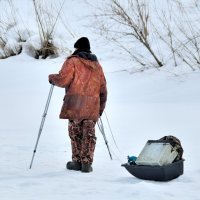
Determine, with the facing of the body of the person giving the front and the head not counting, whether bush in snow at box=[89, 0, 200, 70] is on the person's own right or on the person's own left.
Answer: on the person's own right

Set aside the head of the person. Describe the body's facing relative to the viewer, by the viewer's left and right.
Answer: facing away from the viewer and to the left of the viewer
